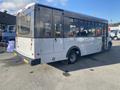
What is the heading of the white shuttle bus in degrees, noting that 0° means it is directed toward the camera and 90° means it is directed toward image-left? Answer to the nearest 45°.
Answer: approximately 225°
